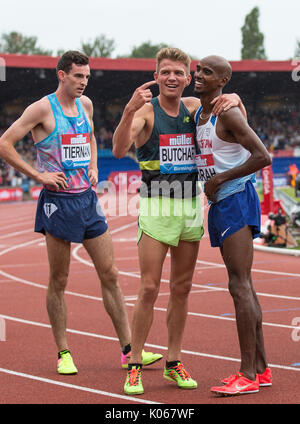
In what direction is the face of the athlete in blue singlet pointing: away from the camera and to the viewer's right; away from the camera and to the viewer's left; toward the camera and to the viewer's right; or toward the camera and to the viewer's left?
toward the camera and to the viewer's right

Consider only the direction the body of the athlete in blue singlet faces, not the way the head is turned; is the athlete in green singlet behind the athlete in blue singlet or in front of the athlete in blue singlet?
in front

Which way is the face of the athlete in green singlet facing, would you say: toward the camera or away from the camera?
toward the camera

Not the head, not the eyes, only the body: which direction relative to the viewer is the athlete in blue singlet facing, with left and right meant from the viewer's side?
facing the viewer and to the right of the viewer
